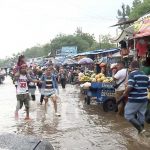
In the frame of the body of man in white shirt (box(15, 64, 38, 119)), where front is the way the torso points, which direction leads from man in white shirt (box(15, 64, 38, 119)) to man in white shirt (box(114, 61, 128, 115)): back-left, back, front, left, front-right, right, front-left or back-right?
left

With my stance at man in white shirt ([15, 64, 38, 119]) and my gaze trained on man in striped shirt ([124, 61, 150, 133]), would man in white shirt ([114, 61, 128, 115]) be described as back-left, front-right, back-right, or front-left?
front-left

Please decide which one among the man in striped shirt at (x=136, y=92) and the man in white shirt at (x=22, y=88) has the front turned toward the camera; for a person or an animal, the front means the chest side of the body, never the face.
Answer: the man in white shirt

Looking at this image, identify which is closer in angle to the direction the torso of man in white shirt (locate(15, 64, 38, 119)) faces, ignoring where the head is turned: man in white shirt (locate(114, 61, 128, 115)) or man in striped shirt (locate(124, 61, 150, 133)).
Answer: the man in striped shirt

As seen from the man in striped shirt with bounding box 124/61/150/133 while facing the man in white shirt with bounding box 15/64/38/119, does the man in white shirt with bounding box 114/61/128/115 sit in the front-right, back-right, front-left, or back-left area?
front-right

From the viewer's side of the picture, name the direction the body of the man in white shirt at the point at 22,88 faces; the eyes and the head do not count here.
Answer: toward the camera

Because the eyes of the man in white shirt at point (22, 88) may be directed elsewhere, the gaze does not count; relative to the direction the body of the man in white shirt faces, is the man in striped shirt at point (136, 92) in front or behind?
in front

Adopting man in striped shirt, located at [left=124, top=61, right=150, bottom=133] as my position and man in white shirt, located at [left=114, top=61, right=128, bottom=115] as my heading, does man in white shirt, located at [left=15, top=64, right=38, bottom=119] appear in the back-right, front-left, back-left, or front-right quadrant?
front-left
